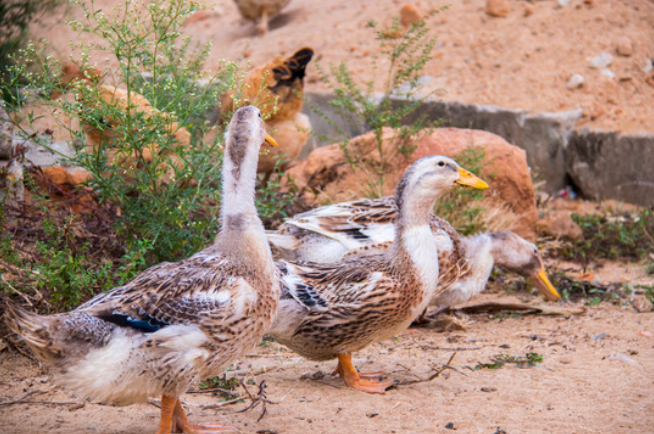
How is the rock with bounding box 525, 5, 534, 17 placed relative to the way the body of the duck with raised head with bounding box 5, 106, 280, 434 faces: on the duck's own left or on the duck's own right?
on the duck's own left

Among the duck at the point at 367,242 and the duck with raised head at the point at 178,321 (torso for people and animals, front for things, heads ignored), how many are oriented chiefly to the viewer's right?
2

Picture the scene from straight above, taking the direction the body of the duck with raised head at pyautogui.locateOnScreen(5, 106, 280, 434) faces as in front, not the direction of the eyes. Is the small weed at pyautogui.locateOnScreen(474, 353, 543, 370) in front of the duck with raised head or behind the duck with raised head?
in front

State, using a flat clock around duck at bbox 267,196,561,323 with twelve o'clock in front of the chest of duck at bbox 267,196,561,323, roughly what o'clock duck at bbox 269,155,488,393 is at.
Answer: duck at bbox 269,155,488,393 is roughly at 3 o'clock from duck at bbox 267,196,561,323.

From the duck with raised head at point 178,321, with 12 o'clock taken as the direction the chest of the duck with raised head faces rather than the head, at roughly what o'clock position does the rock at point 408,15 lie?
The rock is roughly at 10 o'clock from the duck with raised head.

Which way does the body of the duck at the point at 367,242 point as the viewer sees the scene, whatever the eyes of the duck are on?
to the viewer's right

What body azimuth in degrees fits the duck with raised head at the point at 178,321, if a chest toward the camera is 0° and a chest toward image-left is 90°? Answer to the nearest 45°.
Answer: approximately 270°

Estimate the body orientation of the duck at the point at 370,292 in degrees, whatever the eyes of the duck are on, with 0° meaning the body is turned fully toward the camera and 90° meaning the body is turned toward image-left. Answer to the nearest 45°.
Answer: approximately 270°

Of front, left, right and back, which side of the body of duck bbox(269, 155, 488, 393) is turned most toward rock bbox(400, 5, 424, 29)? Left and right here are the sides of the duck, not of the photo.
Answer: left
